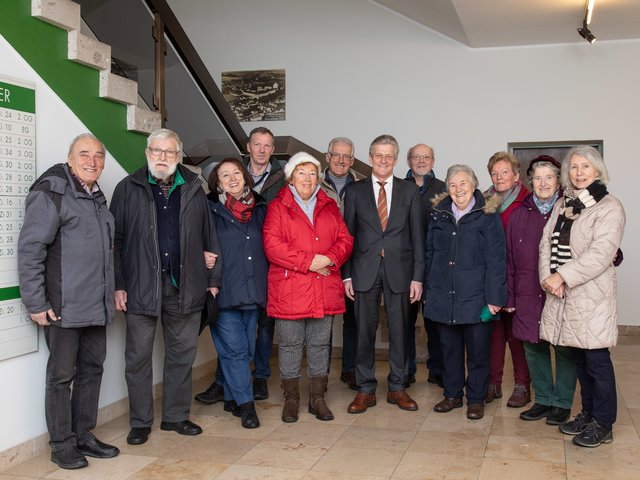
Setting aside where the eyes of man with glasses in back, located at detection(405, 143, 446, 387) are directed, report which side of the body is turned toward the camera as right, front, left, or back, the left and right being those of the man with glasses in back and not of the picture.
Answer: front

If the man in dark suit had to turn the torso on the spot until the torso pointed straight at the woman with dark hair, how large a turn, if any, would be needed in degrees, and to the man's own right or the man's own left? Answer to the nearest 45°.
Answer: approximately 90° to the man's own right

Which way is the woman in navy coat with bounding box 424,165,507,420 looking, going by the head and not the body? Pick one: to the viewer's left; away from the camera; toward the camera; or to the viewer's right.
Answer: toward the camera

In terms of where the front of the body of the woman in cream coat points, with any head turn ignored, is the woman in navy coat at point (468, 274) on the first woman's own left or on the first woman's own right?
on the first woman's own right

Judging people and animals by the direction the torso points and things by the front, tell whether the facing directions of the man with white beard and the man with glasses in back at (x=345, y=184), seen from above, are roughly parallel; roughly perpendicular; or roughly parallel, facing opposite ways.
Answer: roughly parallel

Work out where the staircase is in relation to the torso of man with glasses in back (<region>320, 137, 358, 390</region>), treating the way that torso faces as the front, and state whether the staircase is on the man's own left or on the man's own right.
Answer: on the man's own right

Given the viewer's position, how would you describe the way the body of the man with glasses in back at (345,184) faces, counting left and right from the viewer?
facing the viewer

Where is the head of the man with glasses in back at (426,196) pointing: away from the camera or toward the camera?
toward the camera

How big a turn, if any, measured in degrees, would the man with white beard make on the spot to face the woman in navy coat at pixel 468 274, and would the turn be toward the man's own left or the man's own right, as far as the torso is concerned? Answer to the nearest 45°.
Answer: approximately 90° to the man's own left

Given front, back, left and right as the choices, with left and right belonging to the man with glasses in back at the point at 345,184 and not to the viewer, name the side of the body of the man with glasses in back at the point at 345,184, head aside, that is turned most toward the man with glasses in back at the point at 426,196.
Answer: left

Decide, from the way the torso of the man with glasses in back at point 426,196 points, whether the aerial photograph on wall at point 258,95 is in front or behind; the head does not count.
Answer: behind

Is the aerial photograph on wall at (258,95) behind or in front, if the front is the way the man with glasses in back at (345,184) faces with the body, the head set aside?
behind

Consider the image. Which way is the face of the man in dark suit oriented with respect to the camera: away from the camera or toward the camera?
toward the camera

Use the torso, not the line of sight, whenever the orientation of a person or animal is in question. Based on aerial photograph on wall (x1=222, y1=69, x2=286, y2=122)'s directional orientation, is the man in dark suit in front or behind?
in front

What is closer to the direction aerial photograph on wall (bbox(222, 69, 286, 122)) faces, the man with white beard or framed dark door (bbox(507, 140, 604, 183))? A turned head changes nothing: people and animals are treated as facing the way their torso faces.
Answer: the man with white beard

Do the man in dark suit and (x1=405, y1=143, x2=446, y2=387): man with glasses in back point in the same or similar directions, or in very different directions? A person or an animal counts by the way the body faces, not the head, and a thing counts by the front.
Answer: same or similar directions

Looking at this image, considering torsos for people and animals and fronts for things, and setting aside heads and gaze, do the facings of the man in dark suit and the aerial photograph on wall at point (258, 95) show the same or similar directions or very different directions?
same or similar directions

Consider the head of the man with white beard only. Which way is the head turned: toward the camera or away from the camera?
toward the camera

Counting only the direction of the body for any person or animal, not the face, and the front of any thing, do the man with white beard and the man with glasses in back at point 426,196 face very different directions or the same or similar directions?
same or similar directions

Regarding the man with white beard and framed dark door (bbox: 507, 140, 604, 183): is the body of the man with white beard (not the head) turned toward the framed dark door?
no

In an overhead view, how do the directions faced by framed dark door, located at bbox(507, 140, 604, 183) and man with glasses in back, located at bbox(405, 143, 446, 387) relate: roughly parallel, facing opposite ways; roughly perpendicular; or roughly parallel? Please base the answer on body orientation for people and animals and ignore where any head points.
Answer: roughly parallel
